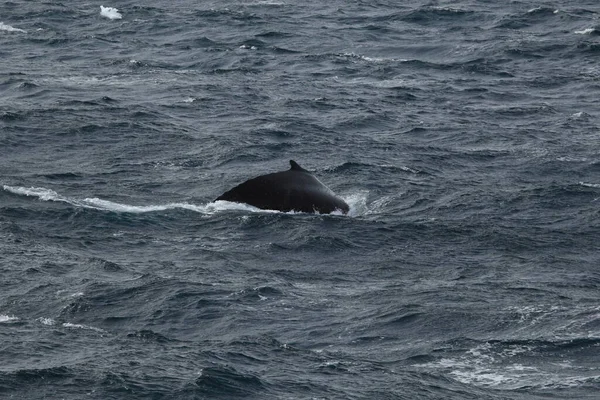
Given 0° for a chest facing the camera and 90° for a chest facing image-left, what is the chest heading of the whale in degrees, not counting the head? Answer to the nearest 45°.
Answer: approximately 270°
